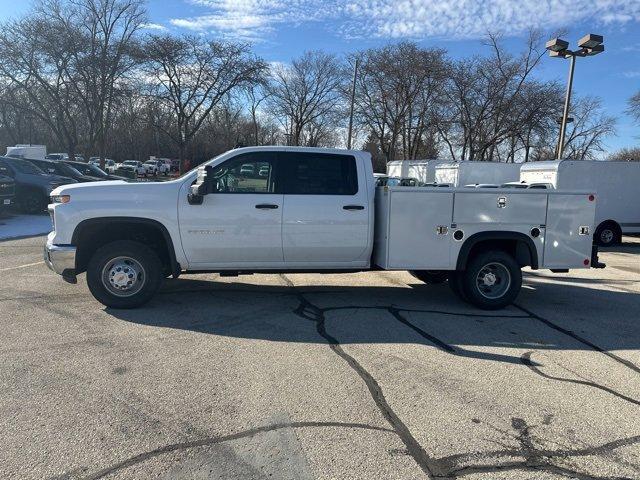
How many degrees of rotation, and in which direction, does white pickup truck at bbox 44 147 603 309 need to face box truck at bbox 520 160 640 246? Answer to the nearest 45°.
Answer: approximately 135° to its right

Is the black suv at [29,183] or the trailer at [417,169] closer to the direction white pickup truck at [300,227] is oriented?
the black suv

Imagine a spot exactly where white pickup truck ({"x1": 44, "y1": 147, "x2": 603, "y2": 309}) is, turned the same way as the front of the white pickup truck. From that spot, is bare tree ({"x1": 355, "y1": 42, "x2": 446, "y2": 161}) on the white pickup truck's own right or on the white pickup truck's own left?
on the white pickup truck's own right

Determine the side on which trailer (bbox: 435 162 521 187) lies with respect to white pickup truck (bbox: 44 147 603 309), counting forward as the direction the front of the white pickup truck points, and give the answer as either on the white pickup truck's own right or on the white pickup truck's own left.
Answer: on the white pickup truck's own right

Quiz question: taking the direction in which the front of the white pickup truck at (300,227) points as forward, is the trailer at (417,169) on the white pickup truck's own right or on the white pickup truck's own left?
on the white pickup truck's own right

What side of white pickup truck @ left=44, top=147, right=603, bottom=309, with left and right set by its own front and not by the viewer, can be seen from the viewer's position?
left
